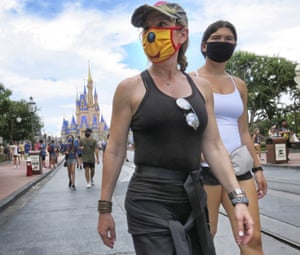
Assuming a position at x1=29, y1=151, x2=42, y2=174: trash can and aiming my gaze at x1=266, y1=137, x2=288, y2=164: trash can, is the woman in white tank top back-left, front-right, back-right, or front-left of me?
front-right

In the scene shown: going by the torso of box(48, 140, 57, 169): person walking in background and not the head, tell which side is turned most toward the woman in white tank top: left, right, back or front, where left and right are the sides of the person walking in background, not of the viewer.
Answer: back

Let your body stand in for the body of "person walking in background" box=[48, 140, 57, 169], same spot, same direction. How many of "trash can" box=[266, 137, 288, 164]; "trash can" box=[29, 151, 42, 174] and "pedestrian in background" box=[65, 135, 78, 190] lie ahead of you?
0

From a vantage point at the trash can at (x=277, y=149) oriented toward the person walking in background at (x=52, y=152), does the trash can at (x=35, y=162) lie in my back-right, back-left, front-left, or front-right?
front-left

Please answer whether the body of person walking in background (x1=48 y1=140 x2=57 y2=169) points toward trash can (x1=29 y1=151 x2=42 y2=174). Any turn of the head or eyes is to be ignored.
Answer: no

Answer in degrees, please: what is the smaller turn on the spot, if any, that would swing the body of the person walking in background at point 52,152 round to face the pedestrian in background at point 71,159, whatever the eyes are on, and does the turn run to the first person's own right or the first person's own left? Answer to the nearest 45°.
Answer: approximately 180°

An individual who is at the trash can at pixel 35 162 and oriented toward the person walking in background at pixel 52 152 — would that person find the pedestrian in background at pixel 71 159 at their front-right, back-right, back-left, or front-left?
back-right

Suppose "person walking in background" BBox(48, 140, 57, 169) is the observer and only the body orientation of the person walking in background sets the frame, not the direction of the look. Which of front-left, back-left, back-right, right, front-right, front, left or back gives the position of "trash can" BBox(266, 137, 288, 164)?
back-right

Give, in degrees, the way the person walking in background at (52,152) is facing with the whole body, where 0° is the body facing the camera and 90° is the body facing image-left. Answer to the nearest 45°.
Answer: approximately 180°
